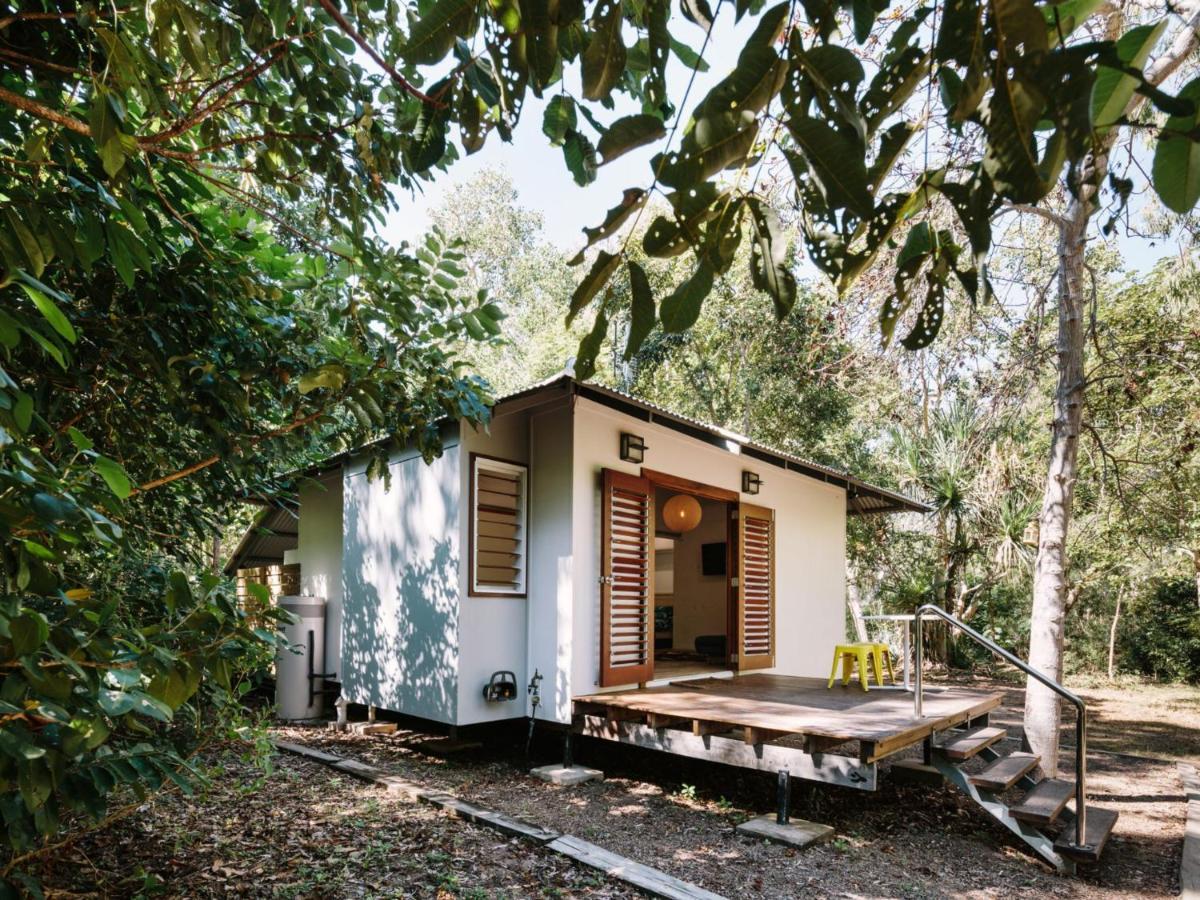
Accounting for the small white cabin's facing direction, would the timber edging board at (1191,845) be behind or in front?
in front

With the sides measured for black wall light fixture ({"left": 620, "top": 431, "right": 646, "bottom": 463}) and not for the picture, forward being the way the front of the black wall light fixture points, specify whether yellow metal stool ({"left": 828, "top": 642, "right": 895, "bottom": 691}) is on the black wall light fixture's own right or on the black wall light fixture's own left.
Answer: on the black wall light fixture's own left

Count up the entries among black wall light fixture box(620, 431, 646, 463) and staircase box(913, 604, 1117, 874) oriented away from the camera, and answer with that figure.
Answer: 0

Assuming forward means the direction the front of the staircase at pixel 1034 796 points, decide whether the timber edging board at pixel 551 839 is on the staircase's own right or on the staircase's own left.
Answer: on the staircase's own right

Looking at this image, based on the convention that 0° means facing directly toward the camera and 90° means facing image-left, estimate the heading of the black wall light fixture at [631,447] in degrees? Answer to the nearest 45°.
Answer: approximately 315°

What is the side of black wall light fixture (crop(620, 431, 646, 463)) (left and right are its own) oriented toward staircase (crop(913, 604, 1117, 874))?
front

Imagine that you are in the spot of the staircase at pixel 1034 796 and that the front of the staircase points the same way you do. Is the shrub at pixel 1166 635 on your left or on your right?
on your left

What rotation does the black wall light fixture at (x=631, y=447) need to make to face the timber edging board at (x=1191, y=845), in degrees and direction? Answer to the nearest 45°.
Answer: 0° — it already faces it

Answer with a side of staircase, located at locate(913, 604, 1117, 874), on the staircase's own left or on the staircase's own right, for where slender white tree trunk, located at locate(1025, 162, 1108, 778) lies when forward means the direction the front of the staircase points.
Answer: on the staircase's own left
